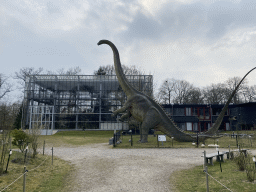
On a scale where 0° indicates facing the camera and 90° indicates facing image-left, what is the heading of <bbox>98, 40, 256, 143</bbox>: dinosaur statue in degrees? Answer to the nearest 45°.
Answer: approximately 90°

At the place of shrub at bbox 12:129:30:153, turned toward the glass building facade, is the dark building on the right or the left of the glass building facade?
right

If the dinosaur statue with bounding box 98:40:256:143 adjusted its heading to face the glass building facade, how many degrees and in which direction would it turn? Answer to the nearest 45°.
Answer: approximately 45° to its right

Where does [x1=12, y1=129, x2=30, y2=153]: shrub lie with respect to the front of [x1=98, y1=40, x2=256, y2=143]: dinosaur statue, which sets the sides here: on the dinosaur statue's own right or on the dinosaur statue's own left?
on the dinosaur statue's own left
